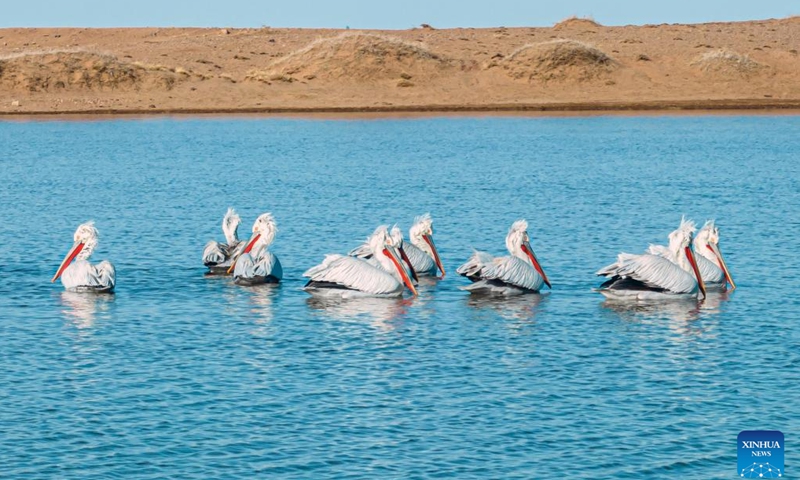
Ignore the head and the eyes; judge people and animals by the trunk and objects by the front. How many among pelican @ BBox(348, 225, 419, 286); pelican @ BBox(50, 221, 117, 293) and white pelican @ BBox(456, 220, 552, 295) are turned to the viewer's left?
1

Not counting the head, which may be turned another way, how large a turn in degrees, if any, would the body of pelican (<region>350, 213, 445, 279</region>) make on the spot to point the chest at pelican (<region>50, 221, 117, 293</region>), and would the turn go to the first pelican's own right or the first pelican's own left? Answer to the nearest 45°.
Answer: approximately 180°

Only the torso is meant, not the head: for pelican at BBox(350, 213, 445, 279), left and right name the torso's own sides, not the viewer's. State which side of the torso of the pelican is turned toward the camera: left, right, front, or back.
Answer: right

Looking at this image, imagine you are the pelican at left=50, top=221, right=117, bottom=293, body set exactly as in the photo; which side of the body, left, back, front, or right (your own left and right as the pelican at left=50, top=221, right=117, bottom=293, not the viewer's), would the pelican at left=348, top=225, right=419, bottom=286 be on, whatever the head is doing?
back

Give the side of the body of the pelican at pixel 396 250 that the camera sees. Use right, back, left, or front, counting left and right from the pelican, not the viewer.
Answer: right

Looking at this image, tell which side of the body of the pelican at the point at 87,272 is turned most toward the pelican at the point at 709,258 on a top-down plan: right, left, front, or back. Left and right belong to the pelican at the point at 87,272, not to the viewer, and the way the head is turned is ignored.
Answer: back

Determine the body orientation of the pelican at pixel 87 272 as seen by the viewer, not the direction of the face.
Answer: to the viewer's left

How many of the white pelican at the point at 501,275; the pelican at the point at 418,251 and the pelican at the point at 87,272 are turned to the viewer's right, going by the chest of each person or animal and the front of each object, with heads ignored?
2

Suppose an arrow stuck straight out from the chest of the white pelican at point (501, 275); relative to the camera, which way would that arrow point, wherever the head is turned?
to the viewer's right

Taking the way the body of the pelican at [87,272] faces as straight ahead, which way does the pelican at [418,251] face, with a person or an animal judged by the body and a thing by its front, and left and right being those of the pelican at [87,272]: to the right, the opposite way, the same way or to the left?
the opposite way
